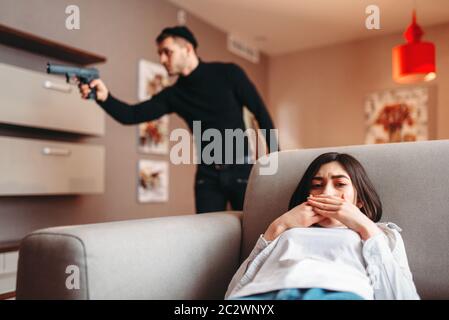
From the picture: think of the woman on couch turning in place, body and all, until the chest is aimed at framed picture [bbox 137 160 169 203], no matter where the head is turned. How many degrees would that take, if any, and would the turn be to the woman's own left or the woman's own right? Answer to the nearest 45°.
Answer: approximately 135° to the woman's own right

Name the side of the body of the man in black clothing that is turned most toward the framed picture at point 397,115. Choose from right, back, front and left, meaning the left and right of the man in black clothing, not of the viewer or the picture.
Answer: back

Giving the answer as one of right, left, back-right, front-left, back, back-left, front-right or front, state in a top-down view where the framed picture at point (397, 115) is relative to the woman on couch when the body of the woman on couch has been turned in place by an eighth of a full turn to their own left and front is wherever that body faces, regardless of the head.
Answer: back-left

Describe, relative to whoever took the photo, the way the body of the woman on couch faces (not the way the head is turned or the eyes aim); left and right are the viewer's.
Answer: facing the viewer

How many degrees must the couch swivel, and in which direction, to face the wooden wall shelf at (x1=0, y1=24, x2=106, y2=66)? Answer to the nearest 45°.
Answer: approximately 90° to its right

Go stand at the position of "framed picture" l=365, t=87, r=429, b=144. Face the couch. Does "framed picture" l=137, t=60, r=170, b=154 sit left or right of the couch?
right

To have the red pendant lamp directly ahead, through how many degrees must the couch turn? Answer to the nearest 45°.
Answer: approximately 180°

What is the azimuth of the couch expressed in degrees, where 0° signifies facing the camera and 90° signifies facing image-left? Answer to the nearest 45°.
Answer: approximately 45°

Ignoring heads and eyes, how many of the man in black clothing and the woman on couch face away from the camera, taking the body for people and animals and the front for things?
0

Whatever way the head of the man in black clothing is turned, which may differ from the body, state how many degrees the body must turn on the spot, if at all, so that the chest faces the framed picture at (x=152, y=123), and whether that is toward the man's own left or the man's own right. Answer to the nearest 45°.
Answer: approximately 135° to the man's own right

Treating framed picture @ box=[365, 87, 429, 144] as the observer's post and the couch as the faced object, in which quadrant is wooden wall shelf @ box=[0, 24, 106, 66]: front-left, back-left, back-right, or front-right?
front-right

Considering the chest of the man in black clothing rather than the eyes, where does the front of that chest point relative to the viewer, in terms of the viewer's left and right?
facing the viewer and to the left of the viewer

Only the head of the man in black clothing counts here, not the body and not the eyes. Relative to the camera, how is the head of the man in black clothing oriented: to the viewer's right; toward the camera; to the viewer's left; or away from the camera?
to the viewer's left

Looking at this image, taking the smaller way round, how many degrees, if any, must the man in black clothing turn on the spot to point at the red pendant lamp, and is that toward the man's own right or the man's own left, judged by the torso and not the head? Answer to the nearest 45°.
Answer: approximately 180°

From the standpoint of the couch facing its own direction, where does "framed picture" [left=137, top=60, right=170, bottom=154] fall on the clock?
The framed picture is roughly at 4 o'clock from the couch.

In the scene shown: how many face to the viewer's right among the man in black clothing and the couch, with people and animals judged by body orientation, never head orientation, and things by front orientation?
0
